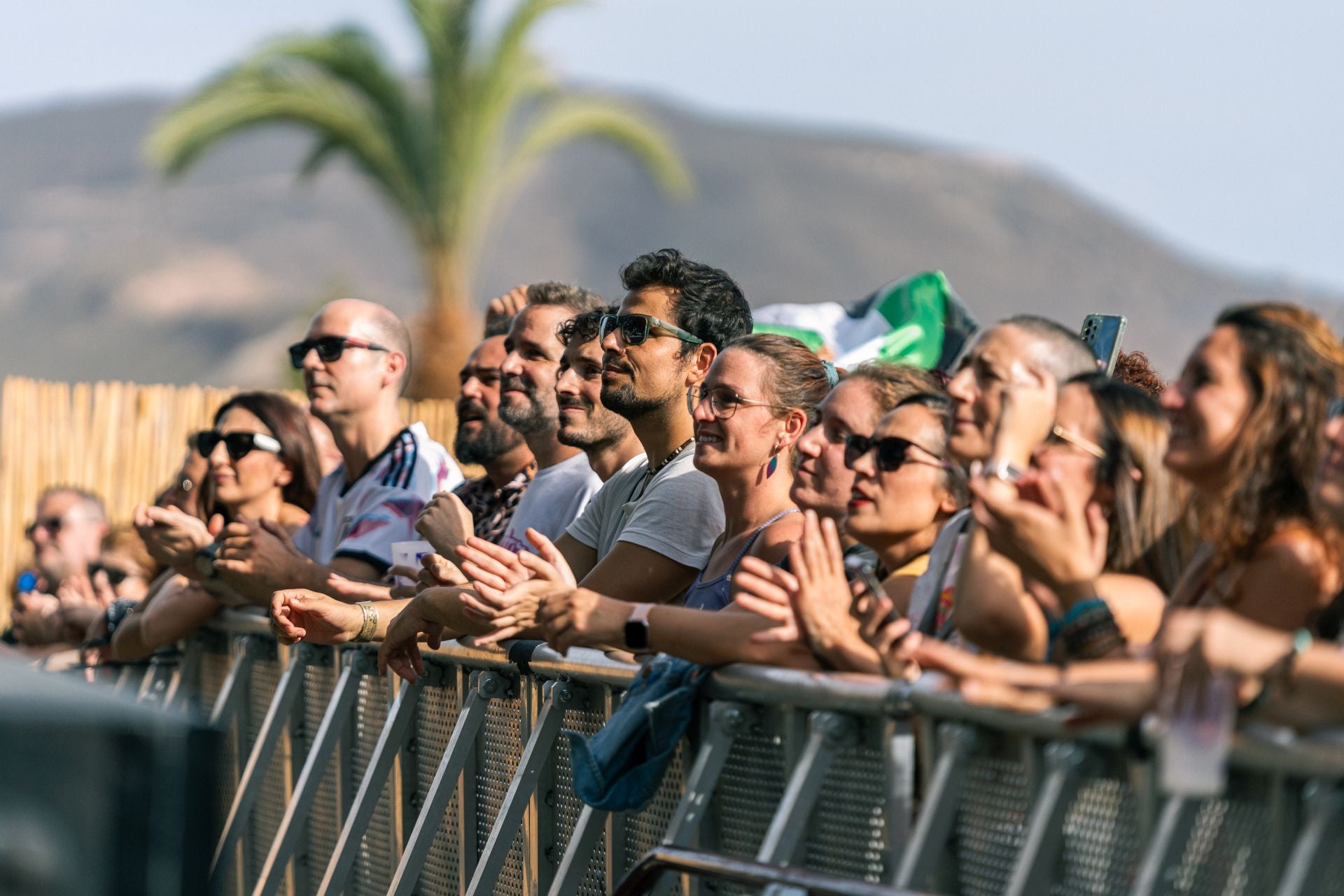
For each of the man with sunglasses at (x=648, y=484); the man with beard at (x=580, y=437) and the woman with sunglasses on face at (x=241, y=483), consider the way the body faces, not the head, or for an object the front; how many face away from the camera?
0

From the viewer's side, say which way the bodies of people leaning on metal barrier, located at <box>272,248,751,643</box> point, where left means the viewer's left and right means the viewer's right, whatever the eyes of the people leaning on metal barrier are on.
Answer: facing the viewer and to the left of the viewer

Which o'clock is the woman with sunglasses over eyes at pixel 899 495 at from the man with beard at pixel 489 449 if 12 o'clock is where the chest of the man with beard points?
The woman with sunglasses over eyes is roughly at 10 o'clock from the man with beard.

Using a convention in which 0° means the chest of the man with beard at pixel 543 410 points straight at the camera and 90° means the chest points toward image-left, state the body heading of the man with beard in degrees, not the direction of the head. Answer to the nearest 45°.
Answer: approximately 45°

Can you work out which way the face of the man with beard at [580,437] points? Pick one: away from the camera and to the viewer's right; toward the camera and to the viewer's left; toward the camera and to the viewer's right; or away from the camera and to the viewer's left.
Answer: toward the camera and to the viewer's left

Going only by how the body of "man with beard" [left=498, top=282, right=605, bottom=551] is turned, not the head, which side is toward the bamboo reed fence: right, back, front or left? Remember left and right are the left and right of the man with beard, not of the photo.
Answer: right

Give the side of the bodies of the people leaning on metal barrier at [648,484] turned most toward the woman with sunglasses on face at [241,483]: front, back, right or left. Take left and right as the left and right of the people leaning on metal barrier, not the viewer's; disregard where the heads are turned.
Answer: right

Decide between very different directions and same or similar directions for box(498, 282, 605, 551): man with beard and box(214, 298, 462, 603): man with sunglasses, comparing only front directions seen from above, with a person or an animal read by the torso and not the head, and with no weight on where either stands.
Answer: same or similar directions

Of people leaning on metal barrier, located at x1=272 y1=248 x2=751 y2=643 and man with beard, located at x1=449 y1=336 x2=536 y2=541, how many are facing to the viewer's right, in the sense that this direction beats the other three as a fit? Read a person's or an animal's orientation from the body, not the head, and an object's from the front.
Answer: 0

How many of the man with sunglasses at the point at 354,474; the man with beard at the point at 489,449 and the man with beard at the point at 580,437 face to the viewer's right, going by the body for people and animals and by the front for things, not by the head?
0

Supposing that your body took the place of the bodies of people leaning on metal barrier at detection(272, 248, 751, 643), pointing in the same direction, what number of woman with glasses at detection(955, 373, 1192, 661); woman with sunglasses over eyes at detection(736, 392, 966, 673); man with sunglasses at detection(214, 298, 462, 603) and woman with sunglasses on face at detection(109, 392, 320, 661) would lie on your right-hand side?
2

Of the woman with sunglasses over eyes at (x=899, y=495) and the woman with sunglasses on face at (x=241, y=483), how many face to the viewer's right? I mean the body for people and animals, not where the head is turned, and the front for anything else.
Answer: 0

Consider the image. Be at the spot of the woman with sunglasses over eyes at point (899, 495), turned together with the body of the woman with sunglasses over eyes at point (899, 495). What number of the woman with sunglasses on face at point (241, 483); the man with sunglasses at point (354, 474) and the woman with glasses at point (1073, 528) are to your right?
2

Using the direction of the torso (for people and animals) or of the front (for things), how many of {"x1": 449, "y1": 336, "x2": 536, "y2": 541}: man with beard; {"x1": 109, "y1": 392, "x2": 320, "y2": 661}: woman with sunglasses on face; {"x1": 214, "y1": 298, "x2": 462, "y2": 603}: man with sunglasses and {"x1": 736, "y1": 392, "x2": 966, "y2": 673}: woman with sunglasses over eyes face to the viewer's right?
0

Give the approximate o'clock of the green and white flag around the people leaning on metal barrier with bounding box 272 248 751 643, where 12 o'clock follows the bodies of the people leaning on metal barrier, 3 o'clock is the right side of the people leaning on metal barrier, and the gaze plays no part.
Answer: The green and white flag is roughly at 5 o'clock from the people leaning on metal barrier.
